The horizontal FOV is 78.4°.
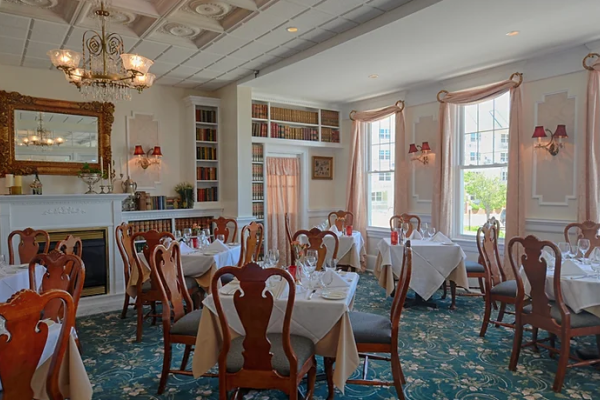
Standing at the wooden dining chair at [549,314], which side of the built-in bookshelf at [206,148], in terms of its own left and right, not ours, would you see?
front

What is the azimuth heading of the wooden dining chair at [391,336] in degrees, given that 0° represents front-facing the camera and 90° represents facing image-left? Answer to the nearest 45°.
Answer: approximately 90°

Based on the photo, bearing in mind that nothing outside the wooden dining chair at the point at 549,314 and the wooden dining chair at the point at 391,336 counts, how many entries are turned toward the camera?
0

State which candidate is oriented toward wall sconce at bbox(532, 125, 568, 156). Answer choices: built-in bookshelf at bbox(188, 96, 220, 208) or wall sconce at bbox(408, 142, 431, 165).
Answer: the built-in bookshelf

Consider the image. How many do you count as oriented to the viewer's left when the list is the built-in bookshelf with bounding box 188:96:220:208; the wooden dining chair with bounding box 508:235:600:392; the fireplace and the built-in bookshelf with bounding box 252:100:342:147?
0

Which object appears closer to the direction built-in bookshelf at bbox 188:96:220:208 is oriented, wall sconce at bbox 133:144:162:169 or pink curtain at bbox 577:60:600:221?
the pink curtain

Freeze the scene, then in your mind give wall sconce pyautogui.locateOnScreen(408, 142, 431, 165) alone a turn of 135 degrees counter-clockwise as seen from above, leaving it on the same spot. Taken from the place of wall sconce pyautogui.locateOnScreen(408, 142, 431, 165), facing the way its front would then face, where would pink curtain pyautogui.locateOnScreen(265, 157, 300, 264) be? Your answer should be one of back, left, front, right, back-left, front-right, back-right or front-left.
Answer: back

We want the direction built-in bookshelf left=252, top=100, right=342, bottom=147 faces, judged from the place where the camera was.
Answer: facing the viewer and to the right of the viewer

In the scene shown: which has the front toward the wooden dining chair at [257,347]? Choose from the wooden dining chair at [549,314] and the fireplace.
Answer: the fireplace

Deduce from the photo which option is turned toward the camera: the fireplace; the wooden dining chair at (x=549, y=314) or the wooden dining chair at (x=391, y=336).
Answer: the fireplace

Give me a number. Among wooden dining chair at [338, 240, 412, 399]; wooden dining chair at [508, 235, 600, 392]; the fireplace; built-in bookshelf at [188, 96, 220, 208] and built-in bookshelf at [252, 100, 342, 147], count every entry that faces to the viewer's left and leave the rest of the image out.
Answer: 1

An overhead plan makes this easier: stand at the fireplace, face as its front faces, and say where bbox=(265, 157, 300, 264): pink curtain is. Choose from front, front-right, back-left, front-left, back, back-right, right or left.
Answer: left

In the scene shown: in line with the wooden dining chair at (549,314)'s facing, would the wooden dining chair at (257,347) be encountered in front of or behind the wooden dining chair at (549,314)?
behind

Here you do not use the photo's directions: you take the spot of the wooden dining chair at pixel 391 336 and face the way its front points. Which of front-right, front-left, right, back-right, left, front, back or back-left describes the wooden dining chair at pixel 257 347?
front-left

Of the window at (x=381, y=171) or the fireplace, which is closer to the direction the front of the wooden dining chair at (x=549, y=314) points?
the window

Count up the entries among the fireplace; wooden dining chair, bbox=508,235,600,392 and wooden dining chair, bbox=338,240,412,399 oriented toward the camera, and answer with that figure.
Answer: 1

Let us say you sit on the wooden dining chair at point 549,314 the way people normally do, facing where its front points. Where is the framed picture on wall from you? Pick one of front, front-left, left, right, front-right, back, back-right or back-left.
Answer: left

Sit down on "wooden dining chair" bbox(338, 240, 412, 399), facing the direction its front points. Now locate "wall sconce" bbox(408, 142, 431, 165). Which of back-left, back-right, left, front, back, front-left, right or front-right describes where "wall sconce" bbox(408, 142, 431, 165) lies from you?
right

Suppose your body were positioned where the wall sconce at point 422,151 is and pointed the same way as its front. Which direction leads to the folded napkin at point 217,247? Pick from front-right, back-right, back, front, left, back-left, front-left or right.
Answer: front
